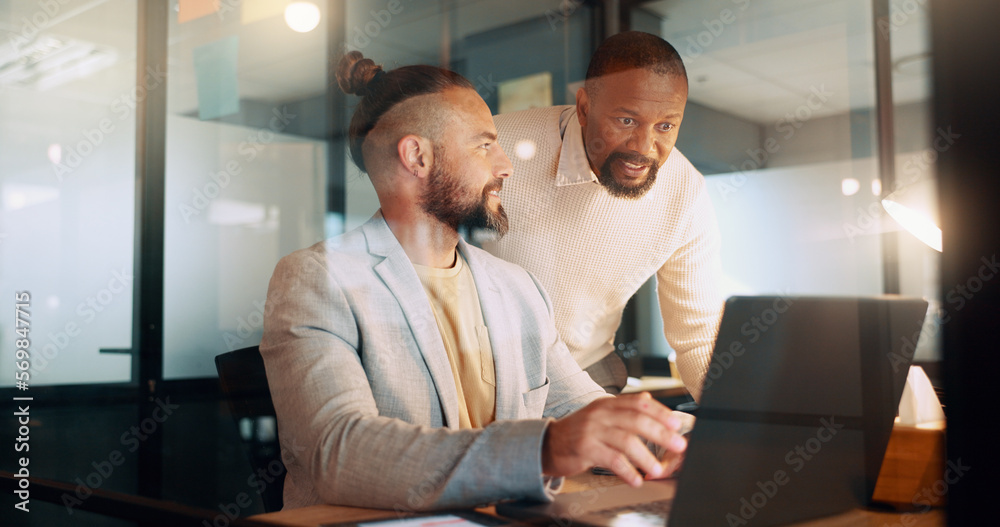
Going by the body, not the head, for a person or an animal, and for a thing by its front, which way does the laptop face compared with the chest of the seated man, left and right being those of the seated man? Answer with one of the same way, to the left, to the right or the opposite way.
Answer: the opposite way

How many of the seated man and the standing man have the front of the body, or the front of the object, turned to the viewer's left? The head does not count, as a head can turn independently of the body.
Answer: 0

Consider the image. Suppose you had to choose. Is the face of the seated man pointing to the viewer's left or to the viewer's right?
to the viewer's right

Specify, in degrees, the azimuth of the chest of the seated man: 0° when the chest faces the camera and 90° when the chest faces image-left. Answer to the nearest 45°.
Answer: approximately 315°

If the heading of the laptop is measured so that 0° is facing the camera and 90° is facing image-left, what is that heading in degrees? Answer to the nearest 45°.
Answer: approximately 135°

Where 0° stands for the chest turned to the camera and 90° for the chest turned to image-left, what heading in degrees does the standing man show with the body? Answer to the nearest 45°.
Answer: approximately 315°

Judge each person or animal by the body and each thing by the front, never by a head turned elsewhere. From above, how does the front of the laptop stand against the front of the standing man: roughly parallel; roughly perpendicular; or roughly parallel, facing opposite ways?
roughly parallel, facing opposite ways

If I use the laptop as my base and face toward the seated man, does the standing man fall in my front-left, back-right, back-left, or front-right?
front-right
